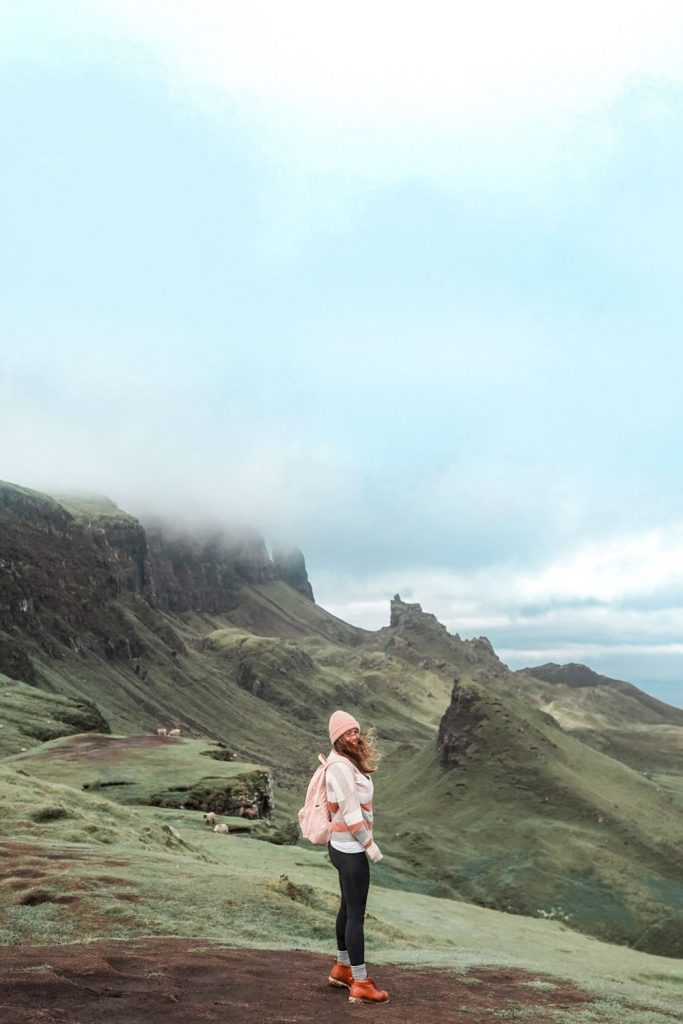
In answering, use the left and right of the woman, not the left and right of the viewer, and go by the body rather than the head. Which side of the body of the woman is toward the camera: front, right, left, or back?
right
